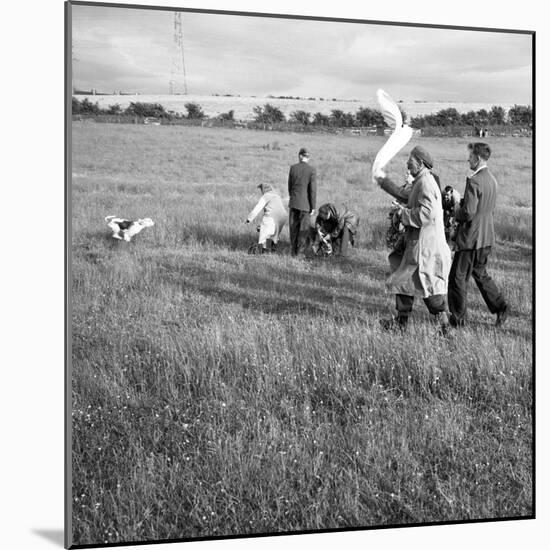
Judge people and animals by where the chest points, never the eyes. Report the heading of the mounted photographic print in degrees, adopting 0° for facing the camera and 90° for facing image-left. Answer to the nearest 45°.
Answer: approximately 315°
